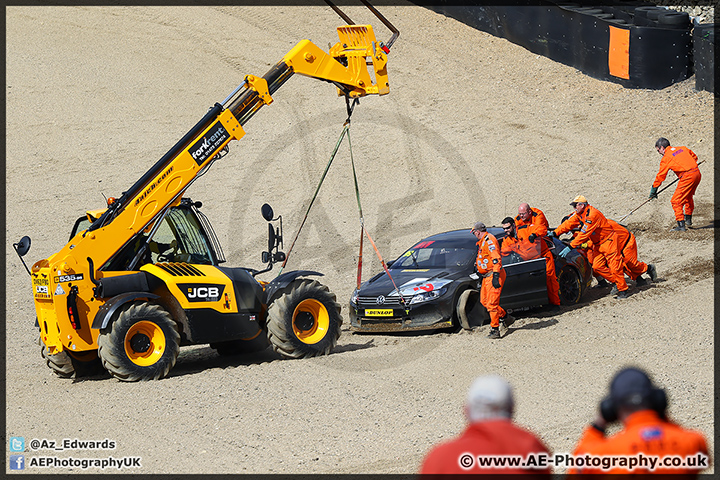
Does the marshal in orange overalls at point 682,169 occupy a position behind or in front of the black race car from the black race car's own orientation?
behind

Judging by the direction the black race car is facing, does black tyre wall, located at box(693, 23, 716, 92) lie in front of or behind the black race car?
behind

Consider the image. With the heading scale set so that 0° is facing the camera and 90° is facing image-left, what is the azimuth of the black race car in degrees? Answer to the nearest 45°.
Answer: approximately 45°

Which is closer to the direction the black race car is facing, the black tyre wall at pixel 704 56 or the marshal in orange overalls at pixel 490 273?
the marshal in orange overalls

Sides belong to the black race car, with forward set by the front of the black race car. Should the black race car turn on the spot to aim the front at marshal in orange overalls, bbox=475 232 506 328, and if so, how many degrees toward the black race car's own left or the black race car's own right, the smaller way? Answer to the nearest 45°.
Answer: approximately 90° to the black race car's own left

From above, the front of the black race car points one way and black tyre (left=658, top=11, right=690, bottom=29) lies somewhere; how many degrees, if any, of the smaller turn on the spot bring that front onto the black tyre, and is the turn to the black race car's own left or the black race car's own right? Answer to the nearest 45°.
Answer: approximately 180°

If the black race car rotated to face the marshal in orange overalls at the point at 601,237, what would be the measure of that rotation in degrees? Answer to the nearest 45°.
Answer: approximately 180°

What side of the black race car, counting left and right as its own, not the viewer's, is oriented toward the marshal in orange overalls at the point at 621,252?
back

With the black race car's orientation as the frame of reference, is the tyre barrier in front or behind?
behind
